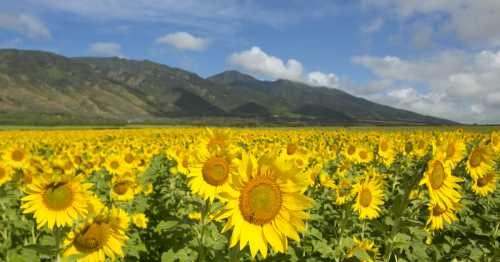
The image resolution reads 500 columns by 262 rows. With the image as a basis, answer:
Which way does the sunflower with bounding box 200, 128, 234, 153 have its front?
toward the camera

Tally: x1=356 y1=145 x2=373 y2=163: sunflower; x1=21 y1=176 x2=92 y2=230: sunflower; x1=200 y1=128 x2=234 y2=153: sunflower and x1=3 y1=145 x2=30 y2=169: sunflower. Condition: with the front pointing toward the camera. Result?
4

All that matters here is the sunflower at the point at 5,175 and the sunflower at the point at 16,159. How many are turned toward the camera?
2

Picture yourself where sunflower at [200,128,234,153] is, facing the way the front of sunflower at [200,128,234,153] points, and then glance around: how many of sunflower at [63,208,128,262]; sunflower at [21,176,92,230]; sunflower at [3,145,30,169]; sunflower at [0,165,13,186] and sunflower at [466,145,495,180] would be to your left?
1

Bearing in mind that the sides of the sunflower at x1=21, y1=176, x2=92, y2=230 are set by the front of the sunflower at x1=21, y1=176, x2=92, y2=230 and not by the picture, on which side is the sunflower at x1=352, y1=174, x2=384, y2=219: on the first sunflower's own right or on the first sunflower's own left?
on the first sunflower's own left

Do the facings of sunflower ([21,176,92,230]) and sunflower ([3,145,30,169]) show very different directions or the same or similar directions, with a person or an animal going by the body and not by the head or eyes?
same or similar directions

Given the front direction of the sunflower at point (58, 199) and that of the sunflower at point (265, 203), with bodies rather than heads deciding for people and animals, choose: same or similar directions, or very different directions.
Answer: same or similar directions

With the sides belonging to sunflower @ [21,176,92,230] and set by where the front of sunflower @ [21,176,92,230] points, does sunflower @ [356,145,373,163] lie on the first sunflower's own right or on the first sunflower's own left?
on the first sunflower's own left

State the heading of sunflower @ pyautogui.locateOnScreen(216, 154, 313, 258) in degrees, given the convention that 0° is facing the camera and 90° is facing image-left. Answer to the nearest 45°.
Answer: approximately 0°

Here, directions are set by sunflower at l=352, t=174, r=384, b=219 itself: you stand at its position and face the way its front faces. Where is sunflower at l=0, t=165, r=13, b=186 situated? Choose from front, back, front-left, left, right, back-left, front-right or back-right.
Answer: front-right

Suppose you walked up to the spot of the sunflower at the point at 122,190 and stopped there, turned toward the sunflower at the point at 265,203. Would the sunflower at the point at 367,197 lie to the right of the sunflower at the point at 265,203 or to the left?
left

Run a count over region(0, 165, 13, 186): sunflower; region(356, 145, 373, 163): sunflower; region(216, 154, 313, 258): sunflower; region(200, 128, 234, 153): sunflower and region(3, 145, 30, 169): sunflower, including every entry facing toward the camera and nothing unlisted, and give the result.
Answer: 5

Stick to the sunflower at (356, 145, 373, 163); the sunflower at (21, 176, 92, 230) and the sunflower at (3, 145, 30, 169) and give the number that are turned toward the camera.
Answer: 3

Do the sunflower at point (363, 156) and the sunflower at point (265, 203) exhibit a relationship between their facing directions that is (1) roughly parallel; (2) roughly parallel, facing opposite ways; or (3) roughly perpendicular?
roughly parallel

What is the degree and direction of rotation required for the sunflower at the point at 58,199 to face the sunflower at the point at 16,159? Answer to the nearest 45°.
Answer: approximately 180°

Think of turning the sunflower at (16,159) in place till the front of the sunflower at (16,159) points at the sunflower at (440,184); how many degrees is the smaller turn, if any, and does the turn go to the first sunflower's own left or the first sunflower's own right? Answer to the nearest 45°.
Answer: approximately 45° to the first sunflower's own left

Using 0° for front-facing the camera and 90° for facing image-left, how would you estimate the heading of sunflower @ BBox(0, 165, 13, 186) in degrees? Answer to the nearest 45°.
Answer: approximately 0°
